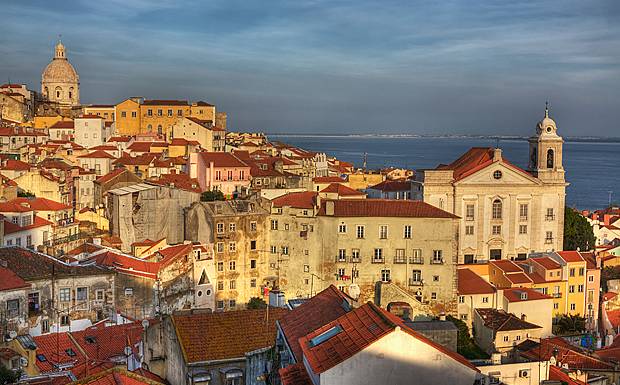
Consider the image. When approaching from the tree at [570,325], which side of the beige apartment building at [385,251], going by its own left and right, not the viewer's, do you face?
left

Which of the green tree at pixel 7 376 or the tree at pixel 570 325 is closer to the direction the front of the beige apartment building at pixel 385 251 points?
the green tree

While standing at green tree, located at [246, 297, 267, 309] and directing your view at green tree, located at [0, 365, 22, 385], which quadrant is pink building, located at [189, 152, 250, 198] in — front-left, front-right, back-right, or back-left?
back-right

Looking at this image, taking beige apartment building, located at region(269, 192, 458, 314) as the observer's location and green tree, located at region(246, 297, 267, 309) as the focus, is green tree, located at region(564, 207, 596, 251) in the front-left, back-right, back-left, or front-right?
back-right

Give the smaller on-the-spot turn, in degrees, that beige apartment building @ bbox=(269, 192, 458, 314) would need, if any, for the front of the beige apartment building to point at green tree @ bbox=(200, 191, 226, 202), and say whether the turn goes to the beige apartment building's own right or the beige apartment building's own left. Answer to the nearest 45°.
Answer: approximately 135° to the beige apartment building's own right

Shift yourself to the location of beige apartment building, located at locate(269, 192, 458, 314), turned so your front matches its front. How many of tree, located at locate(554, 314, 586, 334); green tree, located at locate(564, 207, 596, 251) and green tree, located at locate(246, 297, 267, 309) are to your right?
1

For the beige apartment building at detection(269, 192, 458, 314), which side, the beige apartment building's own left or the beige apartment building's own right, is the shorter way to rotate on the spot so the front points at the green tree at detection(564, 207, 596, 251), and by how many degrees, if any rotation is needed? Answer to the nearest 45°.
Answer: approximately 135° to the beige apartment building's own left

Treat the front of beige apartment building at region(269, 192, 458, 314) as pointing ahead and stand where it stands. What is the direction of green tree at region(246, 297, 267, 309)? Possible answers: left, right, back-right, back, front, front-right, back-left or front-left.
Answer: right

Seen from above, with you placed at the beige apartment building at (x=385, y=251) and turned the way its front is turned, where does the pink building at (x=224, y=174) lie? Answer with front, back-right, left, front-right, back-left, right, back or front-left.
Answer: back-right

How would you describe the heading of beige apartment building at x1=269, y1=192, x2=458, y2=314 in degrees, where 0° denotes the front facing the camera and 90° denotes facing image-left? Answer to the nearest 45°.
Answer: approximately 0°
